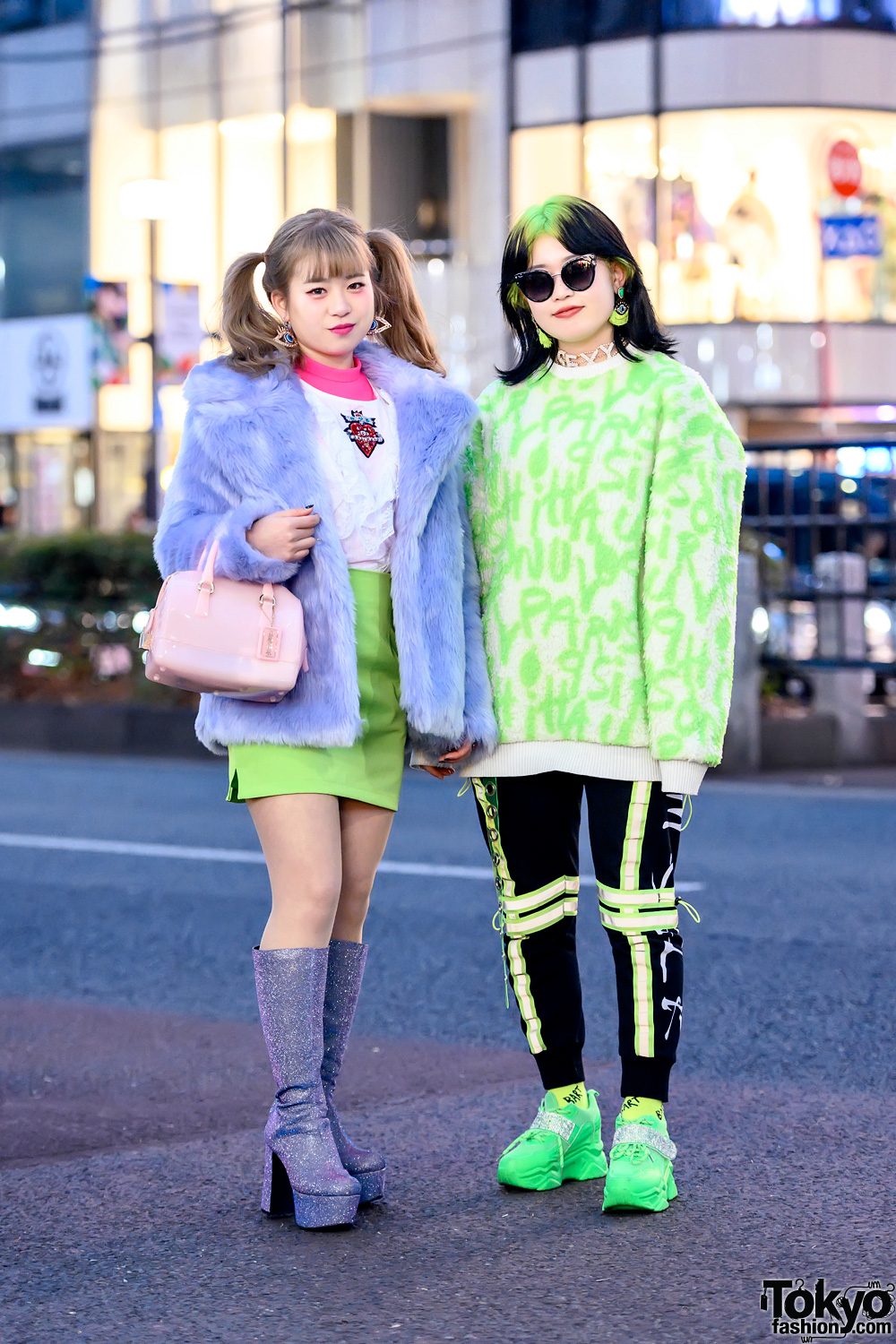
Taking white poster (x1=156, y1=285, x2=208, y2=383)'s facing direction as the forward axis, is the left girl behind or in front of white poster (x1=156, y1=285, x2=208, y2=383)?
in front

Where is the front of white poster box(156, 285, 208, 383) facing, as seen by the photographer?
facing the viewer

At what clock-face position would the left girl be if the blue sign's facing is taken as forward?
The left girl is roughly at 12 o'clock from the blue sign.

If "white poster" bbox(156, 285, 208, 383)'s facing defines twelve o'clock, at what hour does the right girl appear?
The right girl is roughly at 12 o'clock from the white poster.

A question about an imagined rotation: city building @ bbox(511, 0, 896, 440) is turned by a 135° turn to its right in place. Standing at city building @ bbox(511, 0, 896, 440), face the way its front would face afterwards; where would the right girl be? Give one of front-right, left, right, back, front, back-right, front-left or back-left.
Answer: back-left

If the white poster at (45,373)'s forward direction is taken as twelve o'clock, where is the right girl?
The right girl is roughly at 12 o'clock from the white poster.

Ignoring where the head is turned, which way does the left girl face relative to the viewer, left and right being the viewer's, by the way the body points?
facing the viewer and to the right of the viewer

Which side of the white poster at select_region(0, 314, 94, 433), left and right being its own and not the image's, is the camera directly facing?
front

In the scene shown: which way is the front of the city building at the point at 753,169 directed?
toward the camera

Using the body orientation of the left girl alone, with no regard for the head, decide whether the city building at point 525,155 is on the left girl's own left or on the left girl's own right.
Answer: on the left girl's own left

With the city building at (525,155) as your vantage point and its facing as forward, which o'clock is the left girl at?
The left girl is roughly at 12 o'clock from the city building.

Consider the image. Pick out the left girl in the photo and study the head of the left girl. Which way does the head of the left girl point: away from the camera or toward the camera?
toward the camera

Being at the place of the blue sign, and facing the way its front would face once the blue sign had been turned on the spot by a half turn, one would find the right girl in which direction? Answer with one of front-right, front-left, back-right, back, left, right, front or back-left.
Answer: back

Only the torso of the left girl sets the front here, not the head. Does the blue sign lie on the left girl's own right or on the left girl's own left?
on the left girl's own left

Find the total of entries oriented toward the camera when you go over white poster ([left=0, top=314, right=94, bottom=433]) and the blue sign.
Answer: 2

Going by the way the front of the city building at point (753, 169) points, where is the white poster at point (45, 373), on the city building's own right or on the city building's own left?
on the city building's own right

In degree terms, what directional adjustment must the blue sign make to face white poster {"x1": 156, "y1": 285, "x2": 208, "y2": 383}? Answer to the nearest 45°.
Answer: approximately 90° to its right
